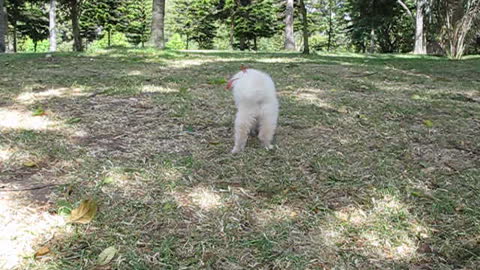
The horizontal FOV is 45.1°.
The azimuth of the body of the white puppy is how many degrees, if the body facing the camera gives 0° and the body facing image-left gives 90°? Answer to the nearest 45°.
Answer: approximately 180°

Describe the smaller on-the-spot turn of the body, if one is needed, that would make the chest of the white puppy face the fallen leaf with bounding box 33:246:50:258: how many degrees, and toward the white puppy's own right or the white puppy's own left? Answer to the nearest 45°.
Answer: approximately 135° to the white puppy's own left

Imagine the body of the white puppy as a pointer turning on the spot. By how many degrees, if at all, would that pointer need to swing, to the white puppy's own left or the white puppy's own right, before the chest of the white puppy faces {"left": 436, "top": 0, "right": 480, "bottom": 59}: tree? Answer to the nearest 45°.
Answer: approximately 45° to the white puppy's own right

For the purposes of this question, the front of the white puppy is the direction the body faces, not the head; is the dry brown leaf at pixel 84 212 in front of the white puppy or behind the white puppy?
behind

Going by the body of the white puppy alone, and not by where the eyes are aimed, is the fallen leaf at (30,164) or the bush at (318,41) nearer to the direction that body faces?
the bush

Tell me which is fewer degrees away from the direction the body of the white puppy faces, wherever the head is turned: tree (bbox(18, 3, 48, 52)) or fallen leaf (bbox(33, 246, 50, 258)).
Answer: the tree

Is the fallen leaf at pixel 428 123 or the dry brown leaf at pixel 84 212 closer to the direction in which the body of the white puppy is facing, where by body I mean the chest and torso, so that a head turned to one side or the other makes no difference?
the fallen leaf

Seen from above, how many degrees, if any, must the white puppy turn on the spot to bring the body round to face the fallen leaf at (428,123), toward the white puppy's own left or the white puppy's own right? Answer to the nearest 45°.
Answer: approximately 45° to the white puppy's own right
